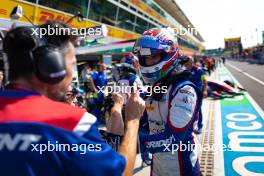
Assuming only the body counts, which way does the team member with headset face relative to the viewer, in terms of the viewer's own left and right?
facing away from the viewer and to the right of the viewer
